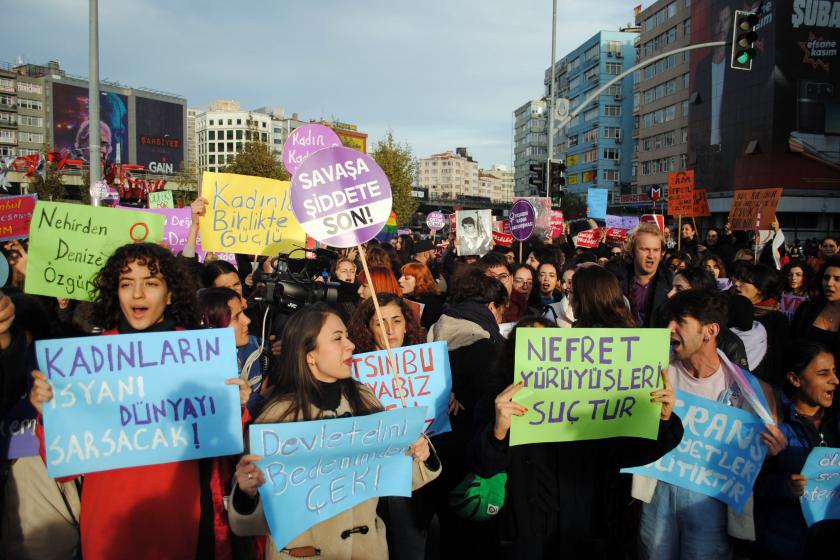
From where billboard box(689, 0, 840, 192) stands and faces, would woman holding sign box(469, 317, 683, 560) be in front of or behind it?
in front

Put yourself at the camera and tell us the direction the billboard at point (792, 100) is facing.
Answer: facing the viewer

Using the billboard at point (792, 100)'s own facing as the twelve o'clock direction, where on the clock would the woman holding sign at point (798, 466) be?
The woman holding sign is roughly at 12 o'clock from the billboard.

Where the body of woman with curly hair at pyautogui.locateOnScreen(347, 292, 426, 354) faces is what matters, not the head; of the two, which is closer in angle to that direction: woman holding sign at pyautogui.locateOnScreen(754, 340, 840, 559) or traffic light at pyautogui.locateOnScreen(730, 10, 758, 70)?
the woman holding sign

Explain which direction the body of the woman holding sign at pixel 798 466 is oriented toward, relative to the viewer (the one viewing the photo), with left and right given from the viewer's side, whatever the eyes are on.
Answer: facing the viewer and to the right of the viewer

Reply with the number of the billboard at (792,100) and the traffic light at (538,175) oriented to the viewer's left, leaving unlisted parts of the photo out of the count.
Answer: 1

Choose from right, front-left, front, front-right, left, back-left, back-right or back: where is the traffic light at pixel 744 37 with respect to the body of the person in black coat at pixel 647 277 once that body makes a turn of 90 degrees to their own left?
left

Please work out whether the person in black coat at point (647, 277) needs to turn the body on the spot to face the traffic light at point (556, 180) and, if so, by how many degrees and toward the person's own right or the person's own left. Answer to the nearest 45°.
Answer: approximately 180°

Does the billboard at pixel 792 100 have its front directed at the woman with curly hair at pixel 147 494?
yes

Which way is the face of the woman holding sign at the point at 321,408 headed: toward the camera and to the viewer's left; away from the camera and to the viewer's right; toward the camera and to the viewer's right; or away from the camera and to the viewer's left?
toward the camera and to the viewer's right

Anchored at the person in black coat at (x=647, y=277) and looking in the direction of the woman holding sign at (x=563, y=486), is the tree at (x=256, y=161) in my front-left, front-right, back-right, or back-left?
back-right
